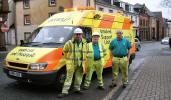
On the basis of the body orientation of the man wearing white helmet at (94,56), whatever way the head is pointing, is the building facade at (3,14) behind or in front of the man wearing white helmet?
behind

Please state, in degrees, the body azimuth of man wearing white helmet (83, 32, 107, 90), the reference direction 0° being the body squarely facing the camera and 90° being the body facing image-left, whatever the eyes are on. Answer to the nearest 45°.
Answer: approximately 0°

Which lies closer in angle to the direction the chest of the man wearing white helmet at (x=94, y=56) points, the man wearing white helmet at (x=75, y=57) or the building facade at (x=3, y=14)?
the man wearing white helmet

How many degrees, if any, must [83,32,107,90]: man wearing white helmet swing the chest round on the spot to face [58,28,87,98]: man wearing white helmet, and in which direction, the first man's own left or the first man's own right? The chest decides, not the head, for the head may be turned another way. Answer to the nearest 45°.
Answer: approximately 45° to the first man's own right
